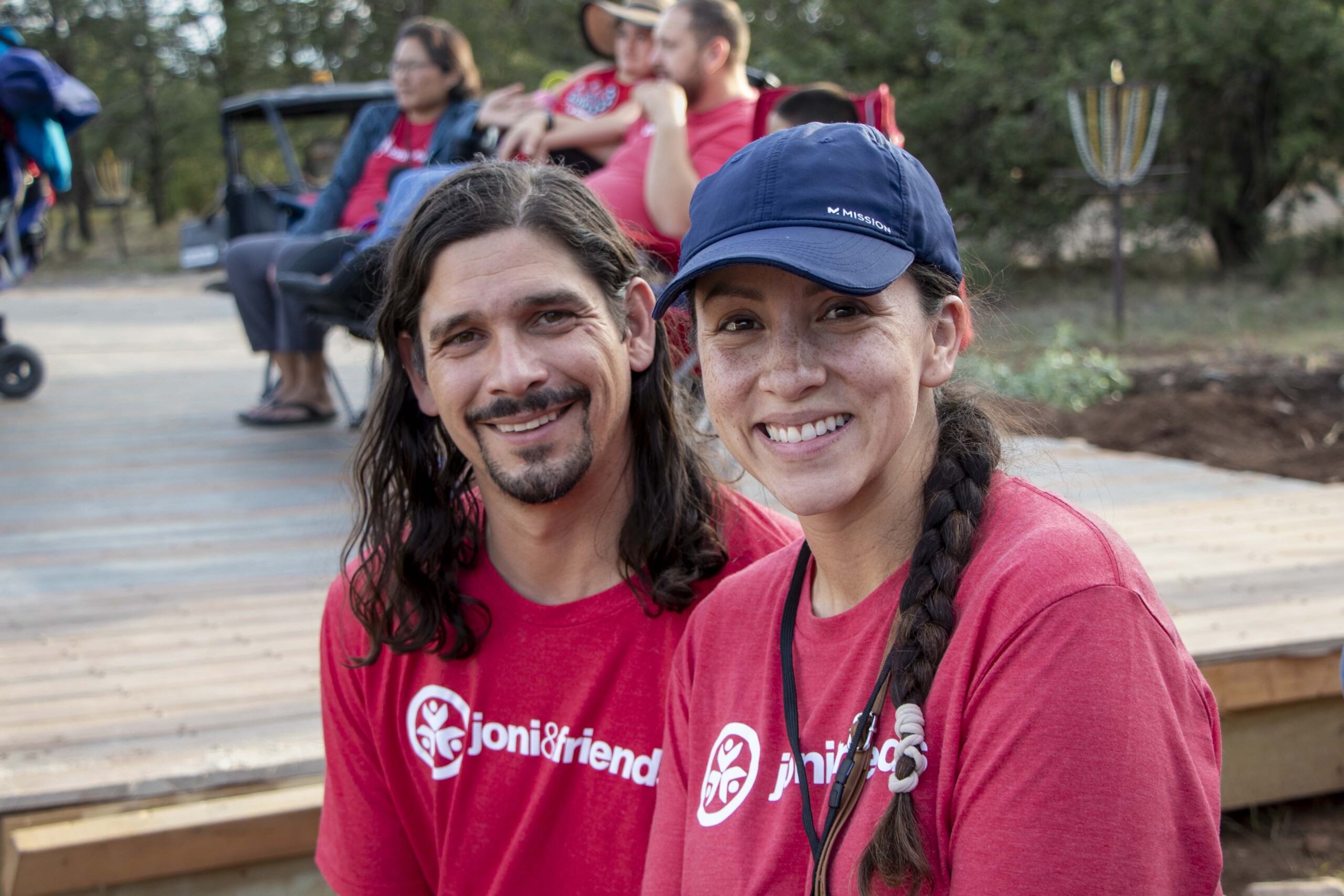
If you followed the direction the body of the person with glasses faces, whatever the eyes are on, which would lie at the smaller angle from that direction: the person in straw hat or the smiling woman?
the smiling woman

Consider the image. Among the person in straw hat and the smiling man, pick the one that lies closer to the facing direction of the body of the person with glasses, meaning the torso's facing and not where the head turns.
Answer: the smiling man

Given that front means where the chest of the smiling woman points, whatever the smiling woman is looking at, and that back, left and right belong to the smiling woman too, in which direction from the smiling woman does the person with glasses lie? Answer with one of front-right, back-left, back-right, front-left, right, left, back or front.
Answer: right

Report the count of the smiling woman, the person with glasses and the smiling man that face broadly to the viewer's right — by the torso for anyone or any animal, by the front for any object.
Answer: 0

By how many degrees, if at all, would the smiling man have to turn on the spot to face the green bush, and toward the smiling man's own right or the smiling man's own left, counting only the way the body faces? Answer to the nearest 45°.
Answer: approximately 135° to the smiling man's own left

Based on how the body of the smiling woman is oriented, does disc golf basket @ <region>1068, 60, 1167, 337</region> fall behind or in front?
behind

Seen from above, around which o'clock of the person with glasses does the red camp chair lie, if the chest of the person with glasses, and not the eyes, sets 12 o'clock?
The red camp chair is roughly at 9 o'clock from the person with glasses.

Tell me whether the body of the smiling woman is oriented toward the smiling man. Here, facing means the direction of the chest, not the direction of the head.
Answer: no

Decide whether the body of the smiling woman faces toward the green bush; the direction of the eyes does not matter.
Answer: no

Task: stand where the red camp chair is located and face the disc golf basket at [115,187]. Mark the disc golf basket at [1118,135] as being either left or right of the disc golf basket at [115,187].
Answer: right

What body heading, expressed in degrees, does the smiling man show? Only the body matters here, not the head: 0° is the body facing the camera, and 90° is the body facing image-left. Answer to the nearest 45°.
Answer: approximately 0°

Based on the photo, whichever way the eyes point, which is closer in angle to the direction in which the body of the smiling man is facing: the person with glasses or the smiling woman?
the smiling woman

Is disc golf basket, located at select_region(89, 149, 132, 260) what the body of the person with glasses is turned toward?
no

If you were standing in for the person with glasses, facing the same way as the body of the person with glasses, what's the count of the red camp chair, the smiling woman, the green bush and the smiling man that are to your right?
0

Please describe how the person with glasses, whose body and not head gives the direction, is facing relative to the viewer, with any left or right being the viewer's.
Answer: facing the viewer and to the left of the viewer
